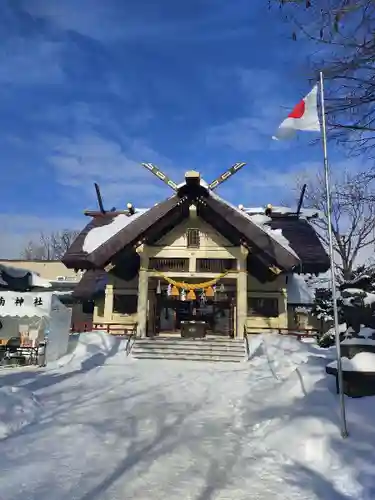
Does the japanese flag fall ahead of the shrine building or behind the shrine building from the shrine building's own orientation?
ahead

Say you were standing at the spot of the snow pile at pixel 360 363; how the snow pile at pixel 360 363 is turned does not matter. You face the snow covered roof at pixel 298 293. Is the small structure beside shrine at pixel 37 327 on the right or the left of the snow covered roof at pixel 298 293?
left

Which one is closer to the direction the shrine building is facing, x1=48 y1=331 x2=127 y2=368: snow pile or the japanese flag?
the japanese flag

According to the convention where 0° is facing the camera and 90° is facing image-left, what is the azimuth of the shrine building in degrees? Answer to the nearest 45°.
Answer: approximately 0°

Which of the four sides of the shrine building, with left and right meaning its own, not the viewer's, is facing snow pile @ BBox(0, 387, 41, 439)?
front

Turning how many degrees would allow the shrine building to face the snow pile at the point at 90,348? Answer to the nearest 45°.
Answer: approximately 45° to its right

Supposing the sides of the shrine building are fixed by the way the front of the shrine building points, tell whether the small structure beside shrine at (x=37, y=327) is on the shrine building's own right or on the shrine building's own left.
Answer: on the shrine building's own right

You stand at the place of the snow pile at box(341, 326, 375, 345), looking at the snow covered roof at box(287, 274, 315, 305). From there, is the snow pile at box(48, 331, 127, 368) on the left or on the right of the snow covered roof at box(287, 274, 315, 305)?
left
